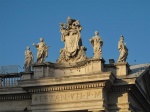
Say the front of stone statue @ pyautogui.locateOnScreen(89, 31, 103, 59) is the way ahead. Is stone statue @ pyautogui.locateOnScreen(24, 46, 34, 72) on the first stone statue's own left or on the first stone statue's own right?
on the first stone statue's own right

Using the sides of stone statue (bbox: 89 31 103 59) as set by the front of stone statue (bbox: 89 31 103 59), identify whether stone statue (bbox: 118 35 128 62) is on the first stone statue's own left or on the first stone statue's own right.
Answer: on the first stone statue's own left

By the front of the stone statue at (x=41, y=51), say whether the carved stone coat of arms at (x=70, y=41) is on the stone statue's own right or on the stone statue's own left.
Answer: on the stone statue's own left

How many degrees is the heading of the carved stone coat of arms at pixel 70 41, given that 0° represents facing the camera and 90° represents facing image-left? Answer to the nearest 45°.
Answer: approximately 0°

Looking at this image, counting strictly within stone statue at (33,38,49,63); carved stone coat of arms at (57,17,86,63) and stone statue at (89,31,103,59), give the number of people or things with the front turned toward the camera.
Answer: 3

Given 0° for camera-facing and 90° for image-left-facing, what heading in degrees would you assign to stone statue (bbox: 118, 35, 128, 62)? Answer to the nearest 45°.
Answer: approximately 45°

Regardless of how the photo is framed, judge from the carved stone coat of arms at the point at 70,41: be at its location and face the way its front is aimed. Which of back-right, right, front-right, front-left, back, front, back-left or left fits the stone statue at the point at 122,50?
left

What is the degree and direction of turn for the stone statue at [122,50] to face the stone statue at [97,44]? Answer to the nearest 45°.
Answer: approximately 45° to its right

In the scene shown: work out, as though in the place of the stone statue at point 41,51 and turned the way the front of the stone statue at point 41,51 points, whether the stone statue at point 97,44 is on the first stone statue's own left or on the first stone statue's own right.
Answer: on the first stone statue's own left

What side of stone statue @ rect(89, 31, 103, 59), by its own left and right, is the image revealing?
front

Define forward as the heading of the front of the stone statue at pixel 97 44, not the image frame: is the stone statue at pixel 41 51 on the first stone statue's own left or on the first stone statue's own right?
on the first stone statue's own right

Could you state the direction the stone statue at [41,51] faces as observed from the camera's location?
facing the viewer
